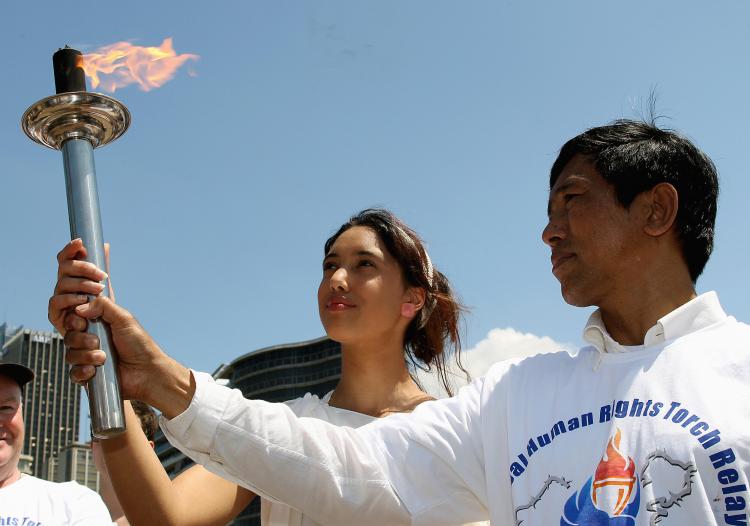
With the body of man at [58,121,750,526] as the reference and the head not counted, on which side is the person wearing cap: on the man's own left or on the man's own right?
on the man's own right

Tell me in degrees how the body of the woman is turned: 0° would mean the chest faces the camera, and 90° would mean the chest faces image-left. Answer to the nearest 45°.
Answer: approximately 45°

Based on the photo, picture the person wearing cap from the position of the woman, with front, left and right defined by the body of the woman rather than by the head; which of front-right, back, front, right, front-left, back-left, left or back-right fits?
right

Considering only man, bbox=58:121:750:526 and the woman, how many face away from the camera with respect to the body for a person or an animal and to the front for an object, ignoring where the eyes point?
0

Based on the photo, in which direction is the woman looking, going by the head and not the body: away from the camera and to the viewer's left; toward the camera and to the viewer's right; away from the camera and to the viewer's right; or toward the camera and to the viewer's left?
toward the camera and to the viewer's left

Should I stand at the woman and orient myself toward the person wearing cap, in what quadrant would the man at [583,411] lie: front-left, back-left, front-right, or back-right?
back-left

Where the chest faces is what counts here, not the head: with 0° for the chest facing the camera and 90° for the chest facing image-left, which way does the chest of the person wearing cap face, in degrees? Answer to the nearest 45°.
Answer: approximately 0°

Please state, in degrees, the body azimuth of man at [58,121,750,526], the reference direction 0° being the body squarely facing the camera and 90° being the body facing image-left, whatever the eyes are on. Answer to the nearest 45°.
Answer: approximately 45°

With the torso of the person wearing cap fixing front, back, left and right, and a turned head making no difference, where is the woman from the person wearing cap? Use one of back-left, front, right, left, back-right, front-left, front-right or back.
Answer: front-left

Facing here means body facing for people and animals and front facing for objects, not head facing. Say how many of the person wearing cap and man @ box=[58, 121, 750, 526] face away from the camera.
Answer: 0

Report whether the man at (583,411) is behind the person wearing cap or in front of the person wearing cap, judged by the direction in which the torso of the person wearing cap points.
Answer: in front

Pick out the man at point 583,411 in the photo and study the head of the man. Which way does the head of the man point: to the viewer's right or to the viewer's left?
to the viewer's left
